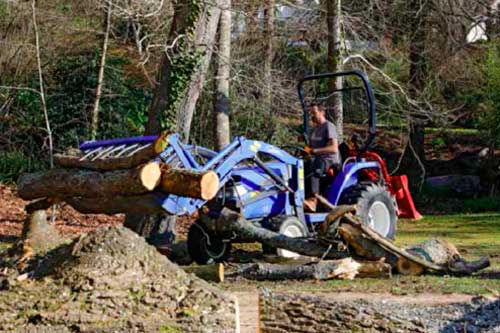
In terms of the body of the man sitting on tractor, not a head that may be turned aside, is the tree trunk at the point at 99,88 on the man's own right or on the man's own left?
on the man's own right

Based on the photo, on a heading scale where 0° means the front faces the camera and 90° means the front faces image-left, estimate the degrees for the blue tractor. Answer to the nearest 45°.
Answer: approximately 45°

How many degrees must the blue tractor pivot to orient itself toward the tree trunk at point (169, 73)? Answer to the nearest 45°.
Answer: approximately 90° to its right

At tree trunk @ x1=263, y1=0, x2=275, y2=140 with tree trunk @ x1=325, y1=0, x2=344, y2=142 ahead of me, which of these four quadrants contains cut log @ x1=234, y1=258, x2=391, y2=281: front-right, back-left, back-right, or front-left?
front-right

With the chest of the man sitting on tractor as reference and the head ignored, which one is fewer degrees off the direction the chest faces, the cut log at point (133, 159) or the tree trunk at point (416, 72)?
the cut log

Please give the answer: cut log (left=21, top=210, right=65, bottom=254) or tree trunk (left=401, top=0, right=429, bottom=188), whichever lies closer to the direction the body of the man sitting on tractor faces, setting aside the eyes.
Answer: the cut log

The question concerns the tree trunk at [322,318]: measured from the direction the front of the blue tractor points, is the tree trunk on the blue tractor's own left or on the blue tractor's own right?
on the blue tractor's own left

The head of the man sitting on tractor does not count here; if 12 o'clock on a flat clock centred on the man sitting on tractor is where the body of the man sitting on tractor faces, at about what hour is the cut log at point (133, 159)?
The cut log is roughly at 12 o'clock from the man sitting on tractor.

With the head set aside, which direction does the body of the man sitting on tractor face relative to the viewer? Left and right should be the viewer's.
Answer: facing the viewer and to the left of the viewer
